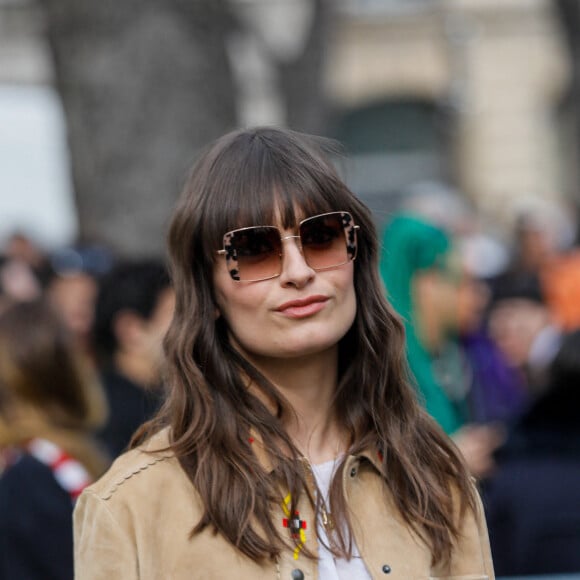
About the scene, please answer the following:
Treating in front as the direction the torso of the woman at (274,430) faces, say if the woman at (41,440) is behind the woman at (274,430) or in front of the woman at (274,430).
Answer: behind

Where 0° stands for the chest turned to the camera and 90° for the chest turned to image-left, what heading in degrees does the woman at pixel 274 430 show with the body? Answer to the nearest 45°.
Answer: approximately 315°

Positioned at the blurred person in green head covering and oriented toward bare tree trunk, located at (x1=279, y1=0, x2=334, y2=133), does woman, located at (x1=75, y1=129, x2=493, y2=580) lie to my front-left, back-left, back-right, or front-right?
back-left

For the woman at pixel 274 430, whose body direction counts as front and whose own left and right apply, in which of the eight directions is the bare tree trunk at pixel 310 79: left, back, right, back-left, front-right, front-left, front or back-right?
back-left
